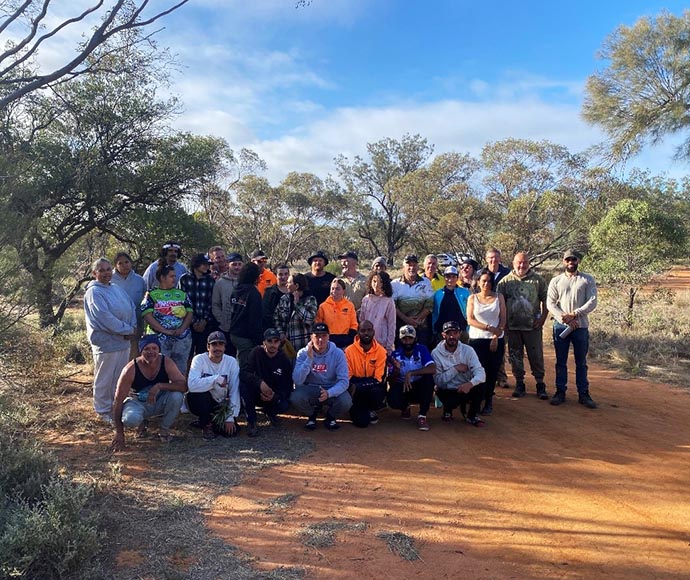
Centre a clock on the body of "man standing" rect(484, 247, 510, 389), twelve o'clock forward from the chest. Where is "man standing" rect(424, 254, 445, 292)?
"man standing" rect(424, 254, 445, 292) is roughly at 2 o'clock from "man standing" rect(484, 247, 510, 389).

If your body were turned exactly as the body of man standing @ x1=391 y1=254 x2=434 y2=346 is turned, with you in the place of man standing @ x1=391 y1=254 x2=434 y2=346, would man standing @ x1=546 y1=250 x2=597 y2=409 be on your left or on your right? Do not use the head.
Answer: on your left

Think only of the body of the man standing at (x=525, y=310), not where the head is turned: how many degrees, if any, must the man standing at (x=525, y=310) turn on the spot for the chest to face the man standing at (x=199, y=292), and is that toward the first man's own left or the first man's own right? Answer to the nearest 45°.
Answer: approximately 45° to the first man's own right

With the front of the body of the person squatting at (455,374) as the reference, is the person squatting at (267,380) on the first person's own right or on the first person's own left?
on the first person's own right

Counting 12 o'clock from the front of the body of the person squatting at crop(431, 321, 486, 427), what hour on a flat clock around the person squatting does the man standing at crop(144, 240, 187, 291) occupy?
The man standing is roughly at 3 o'clock from the person squatting.

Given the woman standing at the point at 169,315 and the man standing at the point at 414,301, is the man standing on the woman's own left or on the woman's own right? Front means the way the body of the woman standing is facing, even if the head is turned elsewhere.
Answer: on the woman's own left

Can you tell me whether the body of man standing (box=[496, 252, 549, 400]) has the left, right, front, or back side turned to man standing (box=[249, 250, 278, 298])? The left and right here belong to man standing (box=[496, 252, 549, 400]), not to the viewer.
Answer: right
